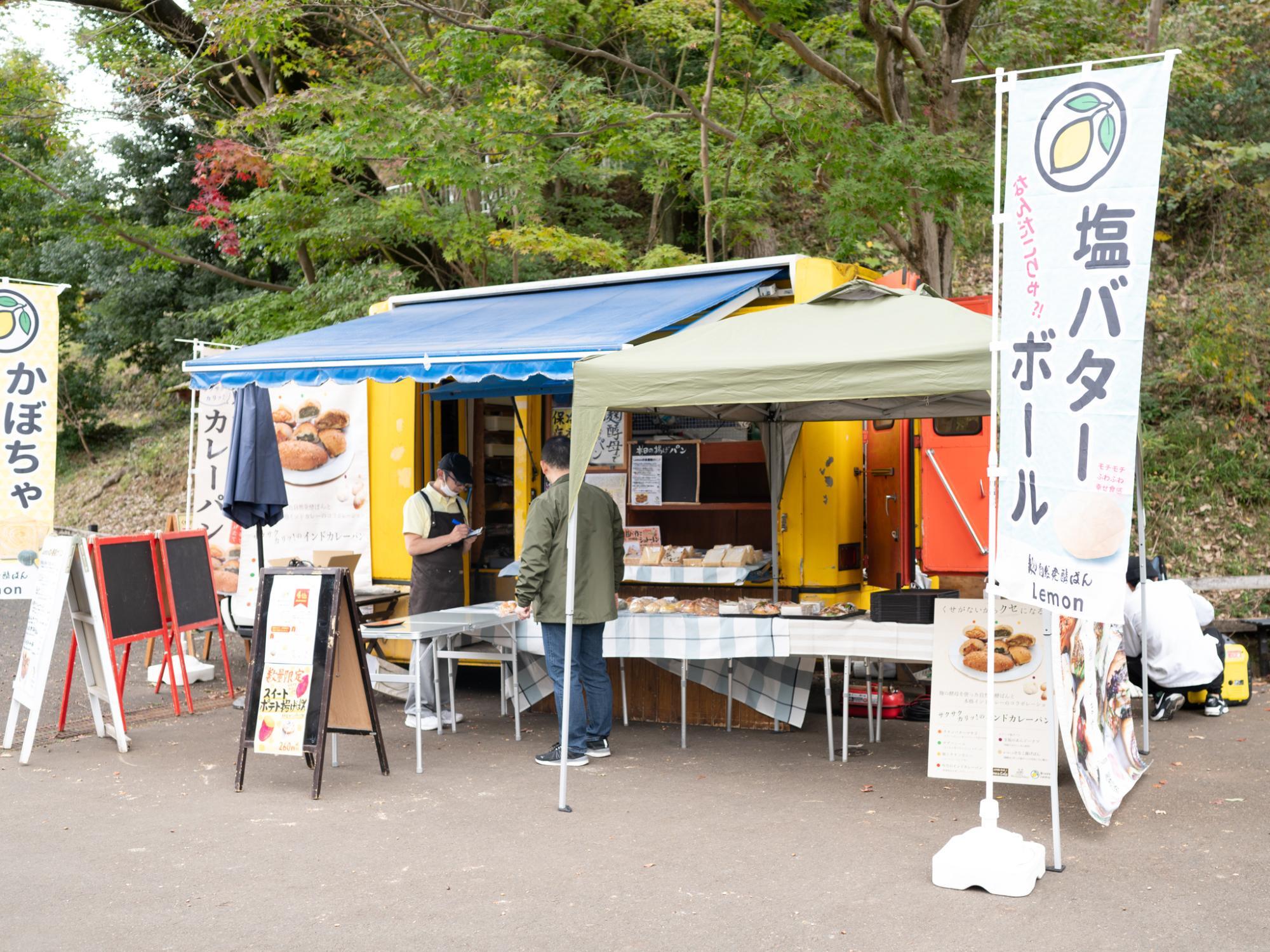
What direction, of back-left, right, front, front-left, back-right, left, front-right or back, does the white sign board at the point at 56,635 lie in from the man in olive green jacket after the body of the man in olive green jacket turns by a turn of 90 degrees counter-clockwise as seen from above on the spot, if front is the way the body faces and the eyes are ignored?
front-right

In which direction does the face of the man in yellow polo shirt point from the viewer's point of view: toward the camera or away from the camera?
toward the camera

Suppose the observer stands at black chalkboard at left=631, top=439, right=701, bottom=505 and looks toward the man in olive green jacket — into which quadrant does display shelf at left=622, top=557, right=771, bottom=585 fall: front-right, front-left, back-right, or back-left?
front-left

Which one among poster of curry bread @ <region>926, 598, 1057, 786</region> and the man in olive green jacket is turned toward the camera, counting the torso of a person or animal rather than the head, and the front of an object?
the poster of curry bread

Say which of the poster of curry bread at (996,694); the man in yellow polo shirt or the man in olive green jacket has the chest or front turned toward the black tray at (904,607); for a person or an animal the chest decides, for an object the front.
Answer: the man in yellow polo shirt

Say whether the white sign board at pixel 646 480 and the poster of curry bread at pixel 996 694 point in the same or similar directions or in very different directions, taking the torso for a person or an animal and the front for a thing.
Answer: same or similar directions

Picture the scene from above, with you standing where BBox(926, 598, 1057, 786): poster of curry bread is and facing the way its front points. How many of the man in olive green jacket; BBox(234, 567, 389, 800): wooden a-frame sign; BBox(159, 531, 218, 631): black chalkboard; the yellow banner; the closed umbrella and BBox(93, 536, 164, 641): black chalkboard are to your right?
6

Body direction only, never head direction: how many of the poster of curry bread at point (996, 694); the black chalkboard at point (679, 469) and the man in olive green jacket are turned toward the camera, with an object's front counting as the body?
2

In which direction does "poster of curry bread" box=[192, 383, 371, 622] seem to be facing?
toward the camera

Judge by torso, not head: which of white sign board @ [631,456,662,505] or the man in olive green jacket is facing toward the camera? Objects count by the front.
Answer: the white sign board

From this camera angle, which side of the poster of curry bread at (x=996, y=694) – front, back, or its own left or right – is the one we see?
front

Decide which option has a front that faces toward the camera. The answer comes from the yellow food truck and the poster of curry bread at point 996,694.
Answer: the poster of curry bread

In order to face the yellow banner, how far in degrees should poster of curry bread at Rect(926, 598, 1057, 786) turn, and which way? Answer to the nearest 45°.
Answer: approximately 90° to its right

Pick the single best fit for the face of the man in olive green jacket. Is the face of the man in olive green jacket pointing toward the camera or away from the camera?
away from the camera
